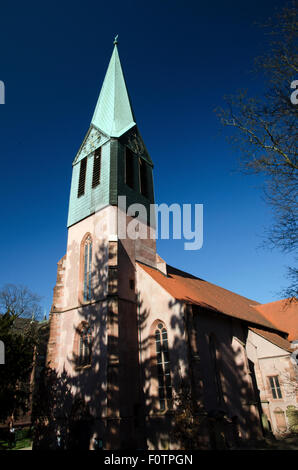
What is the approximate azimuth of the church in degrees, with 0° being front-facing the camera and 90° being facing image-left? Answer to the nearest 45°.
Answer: approximately 45°
